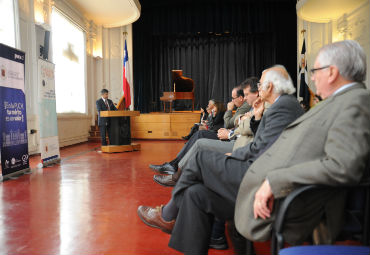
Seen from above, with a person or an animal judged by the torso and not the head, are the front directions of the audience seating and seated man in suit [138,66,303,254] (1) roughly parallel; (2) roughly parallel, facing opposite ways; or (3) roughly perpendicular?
roughly parallel

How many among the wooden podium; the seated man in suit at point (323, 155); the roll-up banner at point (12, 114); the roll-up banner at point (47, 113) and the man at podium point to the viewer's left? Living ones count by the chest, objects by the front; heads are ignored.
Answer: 1

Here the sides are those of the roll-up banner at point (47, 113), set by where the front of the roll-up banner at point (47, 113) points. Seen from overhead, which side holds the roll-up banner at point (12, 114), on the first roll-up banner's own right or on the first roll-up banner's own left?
on the first roll-up banner's own right

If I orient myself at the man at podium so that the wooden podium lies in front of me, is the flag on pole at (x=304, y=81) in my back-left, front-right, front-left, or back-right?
front-left

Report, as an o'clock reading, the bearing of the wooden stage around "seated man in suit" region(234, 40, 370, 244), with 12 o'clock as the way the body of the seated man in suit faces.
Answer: The wooden stage is roughly at 2 o'clock from the seated man in suit.

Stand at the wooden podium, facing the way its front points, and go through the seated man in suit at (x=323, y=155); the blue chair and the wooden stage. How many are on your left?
1

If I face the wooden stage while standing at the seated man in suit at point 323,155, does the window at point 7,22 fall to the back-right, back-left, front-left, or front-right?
front-left

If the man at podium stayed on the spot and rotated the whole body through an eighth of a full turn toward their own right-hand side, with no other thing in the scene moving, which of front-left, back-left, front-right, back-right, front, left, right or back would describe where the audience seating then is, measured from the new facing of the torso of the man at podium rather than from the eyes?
front

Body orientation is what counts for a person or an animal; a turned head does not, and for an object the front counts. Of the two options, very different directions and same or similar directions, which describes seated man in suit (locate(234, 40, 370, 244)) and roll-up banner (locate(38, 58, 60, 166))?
very different directions

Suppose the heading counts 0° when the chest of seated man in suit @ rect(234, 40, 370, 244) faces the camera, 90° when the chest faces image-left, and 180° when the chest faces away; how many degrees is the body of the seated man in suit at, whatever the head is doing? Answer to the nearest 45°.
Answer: approximately 90°

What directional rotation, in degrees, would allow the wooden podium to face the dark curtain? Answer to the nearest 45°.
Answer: approximately 90° to its left

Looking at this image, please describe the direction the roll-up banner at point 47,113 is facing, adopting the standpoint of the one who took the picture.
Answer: facing the viewer and to the right of the viewer

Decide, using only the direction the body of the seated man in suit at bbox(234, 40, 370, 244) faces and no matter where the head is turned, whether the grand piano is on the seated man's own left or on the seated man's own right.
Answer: on the seated man's own right
